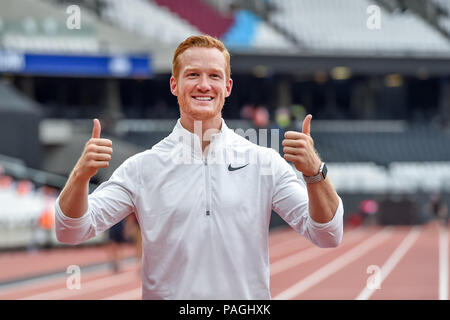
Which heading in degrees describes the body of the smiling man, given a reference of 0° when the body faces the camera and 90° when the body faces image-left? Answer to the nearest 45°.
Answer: approximately 0°

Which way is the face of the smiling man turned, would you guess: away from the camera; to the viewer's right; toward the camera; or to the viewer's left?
toward the camera

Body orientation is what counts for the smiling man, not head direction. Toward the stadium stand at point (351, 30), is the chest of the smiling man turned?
no
